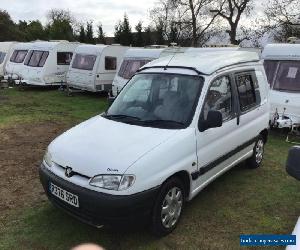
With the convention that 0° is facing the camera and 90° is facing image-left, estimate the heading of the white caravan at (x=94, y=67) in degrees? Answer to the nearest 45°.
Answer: approximately 45°

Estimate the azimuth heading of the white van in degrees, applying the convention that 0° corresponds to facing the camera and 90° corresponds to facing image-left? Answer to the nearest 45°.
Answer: approximately 45°

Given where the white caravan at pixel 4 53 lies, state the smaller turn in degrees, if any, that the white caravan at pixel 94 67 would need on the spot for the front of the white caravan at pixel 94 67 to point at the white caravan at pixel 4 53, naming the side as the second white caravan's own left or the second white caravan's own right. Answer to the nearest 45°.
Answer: approximately 90° to the second white caravan's own right

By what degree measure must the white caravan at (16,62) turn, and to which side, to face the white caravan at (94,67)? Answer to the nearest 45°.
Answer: approximately 90° to its left

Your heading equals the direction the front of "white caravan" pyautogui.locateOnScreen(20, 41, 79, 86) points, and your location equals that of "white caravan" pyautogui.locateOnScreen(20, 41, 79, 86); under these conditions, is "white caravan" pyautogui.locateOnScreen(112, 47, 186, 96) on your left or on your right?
on your left

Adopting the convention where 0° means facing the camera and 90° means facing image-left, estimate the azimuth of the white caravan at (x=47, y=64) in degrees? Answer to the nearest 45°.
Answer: approximately 45°

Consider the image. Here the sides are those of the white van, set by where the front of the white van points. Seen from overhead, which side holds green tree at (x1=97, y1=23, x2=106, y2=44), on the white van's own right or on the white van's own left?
on the white van's own right

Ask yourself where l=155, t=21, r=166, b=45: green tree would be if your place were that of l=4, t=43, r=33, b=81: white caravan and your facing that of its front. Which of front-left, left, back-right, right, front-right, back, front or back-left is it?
back

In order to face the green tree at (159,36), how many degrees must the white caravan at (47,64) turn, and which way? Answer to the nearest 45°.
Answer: approximately 180°

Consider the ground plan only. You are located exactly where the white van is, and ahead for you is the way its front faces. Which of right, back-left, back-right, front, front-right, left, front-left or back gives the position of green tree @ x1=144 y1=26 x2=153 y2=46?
back-right

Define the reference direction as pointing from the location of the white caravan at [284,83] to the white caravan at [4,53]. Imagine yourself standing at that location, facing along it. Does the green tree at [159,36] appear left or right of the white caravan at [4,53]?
right

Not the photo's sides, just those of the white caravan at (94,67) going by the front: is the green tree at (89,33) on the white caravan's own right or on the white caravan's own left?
on the white caravan's own right
